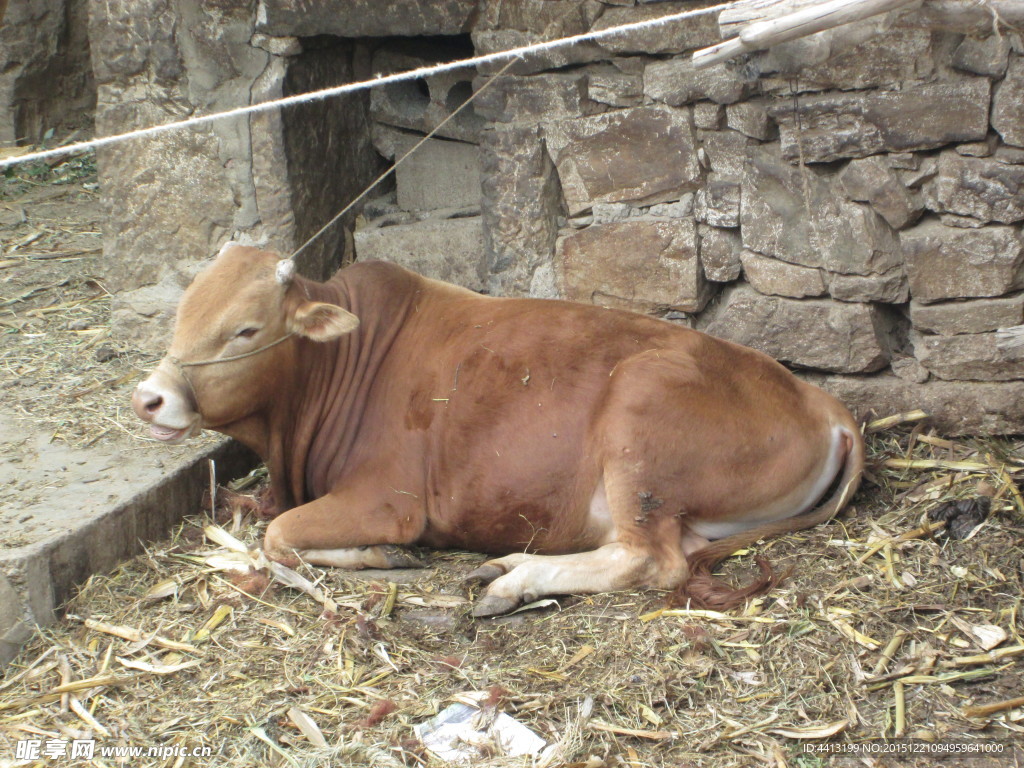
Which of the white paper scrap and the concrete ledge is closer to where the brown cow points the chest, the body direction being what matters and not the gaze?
the concrete ledge

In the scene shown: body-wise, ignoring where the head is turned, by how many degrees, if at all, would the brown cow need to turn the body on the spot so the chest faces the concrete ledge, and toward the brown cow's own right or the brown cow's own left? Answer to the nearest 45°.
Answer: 0° — it already faces it

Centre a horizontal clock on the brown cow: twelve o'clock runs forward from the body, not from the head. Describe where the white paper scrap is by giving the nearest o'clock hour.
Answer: The white paper scrap is roughly at 9 o'clock from the brown cow.

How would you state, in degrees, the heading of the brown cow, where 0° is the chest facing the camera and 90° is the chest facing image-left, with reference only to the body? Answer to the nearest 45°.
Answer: approximately 90°
